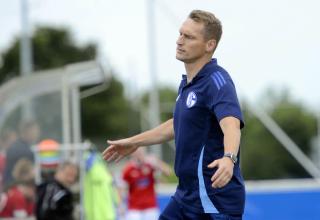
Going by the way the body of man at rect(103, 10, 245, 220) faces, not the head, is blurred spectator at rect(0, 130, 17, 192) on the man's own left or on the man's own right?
on the man's own right

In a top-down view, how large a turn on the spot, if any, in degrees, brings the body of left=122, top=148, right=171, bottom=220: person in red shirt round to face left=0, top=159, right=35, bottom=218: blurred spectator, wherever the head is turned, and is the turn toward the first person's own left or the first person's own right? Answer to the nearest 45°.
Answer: approximately 45° to the first person's own right

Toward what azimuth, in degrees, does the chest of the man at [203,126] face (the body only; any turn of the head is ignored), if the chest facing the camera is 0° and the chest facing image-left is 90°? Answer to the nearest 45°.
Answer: approximately 45°

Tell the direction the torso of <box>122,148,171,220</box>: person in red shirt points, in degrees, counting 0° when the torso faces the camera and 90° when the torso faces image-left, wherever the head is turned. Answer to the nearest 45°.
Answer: approximately 0°

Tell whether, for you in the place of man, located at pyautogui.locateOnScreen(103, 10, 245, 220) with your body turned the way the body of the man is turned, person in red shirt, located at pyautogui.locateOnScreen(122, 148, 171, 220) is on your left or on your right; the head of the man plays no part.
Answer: on your right
